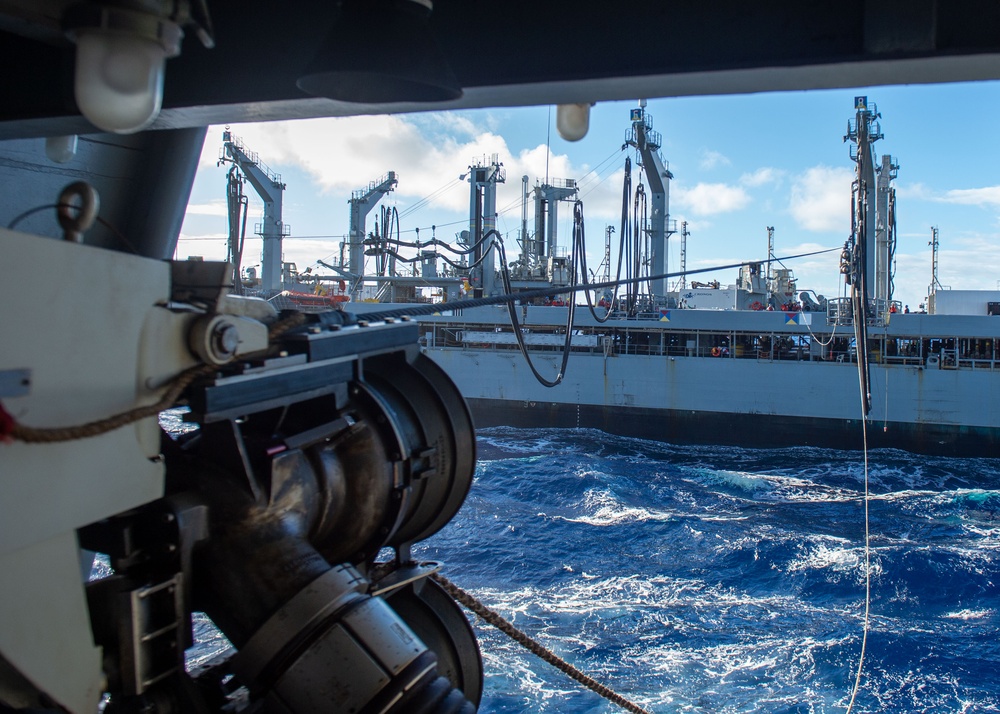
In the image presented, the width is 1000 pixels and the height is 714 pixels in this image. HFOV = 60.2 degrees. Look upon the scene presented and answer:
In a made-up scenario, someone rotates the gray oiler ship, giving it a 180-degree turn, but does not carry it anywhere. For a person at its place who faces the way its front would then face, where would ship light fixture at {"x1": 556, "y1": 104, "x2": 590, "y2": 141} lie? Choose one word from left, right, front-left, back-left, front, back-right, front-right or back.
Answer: right

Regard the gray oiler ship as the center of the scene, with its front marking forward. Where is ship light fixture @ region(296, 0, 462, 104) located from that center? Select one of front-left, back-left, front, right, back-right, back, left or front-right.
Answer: left

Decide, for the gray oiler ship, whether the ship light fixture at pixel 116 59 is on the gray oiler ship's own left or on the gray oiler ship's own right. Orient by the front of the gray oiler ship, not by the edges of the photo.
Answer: on the gray oiler ship's own left

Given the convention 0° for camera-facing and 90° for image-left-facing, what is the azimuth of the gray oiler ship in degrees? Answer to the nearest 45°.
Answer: approximately 90°

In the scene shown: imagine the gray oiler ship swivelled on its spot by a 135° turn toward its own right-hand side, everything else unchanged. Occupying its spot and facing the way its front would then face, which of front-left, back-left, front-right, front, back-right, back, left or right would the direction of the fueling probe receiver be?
back-right
